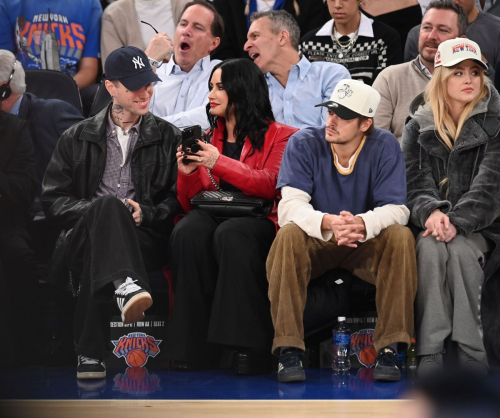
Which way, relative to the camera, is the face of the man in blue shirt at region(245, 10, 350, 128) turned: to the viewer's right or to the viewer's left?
to the viewer's left

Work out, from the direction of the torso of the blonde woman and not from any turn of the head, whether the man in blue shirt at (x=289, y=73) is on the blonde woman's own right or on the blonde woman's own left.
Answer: on the blonde woman's own right

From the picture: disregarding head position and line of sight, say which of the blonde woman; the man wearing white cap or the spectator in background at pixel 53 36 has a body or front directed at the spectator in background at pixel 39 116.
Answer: the spectator in background at pixel 53 36

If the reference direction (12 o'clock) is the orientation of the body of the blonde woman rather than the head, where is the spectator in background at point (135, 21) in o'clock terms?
The spectator in background is roughly at 4 o'clock from the blonde woman.

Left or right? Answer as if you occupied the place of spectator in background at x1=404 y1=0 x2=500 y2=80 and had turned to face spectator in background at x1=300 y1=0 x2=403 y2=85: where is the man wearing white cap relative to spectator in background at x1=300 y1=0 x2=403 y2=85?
left

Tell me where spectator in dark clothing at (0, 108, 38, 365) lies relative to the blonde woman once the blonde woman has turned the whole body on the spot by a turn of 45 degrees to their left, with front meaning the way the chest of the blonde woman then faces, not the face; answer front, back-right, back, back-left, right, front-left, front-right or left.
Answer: back-right

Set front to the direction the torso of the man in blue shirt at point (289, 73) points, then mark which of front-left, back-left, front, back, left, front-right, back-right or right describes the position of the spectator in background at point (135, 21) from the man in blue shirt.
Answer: right

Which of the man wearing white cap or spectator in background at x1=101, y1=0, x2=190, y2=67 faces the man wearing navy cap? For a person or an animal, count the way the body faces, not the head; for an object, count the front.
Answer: the spectator in background

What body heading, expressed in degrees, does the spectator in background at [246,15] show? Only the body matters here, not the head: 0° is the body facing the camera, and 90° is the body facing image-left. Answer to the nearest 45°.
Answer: approximately 0°

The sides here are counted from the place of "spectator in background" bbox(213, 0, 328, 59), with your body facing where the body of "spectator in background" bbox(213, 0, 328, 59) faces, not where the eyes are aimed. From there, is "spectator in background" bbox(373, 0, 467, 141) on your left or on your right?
on your left

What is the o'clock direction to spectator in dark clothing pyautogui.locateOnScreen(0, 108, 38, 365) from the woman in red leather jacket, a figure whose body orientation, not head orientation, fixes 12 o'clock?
The spectator in dark clothing is roughly at 2 o'clock from the woman in red leather jacket.
